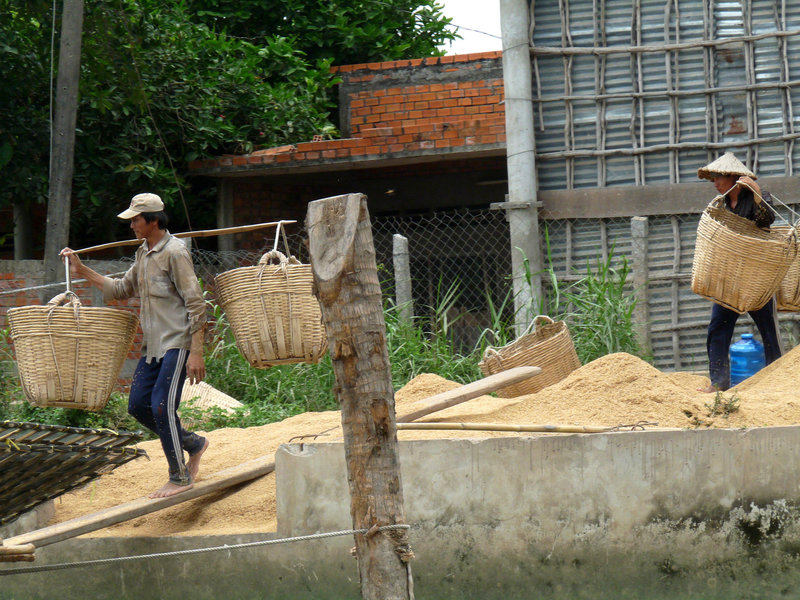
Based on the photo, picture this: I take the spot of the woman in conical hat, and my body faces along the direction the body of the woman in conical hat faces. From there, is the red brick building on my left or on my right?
on my right

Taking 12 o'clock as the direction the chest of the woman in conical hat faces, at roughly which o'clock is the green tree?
The green tree is roughly at 1 o'clock from the woman in conical hat.

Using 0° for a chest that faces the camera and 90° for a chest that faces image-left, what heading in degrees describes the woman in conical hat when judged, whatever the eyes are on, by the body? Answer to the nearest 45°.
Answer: approximately 90°

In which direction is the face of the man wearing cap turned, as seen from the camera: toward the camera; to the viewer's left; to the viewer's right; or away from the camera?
to the viewer's left

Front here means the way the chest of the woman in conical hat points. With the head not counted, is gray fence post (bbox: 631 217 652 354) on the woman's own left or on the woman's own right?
on the woman's own right

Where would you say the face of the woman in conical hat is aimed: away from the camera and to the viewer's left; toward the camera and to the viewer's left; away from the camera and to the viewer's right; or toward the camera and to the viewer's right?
toward the camera and to the viewer's left

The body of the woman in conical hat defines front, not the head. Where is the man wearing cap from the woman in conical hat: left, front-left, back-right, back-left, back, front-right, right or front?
front-left

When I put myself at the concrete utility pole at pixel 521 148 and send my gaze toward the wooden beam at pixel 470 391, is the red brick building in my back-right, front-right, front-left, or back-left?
back-right

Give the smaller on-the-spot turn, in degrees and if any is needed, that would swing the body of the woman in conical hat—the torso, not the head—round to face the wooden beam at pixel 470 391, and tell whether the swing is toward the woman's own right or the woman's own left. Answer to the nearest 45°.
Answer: approximately 45° to the woman's own left

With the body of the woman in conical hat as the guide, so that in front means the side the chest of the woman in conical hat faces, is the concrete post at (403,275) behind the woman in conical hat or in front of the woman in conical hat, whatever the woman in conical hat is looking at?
in front

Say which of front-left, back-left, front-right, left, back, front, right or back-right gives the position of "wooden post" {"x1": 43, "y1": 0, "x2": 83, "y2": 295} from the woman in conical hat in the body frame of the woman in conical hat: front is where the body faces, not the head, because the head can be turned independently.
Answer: front

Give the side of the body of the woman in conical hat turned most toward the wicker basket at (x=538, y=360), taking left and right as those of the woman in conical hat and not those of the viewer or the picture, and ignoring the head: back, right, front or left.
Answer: front
